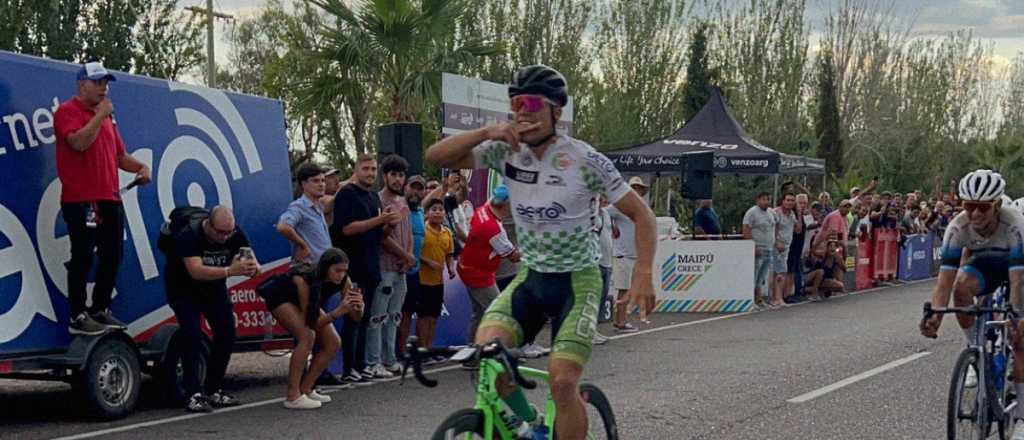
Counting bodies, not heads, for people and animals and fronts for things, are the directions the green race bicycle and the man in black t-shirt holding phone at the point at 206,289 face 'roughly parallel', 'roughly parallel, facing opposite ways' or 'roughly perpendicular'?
roughly perpendicular

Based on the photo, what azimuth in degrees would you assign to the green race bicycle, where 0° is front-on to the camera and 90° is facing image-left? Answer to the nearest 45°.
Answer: approximately 45°

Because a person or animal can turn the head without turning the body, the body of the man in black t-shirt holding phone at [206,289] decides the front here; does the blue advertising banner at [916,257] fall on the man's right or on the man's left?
on the man's left

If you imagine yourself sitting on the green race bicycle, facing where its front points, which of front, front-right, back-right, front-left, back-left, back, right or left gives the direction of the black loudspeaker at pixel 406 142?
back-right

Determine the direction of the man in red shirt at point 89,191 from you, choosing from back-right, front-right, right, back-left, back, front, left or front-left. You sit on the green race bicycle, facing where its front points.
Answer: right

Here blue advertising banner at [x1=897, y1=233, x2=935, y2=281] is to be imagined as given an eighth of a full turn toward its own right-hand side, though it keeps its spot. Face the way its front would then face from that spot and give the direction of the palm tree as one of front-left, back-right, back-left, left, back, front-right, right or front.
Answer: front-right

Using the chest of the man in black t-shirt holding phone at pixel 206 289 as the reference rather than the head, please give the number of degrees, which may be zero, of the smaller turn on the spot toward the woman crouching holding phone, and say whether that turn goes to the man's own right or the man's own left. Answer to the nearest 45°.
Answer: approximately 45° to the man's own left
